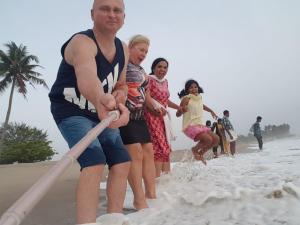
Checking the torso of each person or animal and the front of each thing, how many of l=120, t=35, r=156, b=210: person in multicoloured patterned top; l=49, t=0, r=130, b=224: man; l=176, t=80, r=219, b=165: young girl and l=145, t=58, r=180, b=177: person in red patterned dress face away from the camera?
0

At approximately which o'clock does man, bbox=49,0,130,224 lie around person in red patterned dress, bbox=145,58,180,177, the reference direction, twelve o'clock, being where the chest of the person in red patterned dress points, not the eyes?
The man is roughly at 2 o'clock from the person in red patterned dress.

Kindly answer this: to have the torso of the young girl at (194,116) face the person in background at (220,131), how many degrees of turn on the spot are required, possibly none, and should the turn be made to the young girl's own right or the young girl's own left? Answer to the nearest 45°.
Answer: approximately 135° to the young girl's own left

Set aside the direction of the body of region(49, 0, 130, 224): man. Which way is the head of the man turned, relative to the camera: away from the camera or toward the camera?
toward the camera

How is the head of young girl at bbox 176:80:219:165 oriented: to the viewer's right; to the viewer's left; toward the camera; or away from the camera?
toward the camera

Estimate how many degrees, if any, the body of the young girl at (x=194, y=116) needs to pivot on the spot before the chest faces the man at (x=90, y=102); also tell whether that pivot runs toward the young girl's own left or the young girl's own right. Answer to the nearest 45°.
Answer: approximately 45° to the young girl's own right

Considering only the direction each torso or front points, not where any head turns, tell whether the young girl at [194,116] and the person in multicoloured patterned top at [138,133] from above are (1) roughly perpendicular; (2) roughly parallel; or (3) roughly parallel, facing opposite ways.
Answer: roughly parallel
